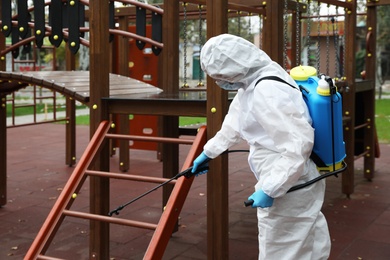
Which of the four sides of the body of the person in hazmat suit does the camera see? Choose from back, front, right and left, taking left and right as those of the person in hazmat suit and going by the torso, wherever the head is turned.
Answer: left

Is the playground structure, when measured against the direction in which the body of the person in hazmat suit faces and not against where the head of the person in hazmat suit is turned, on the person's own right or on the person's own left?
on the person's own right
